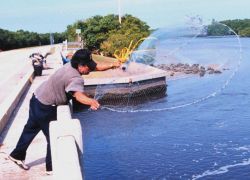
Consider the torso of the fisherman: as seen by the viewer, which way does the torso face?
to the viewer's right
